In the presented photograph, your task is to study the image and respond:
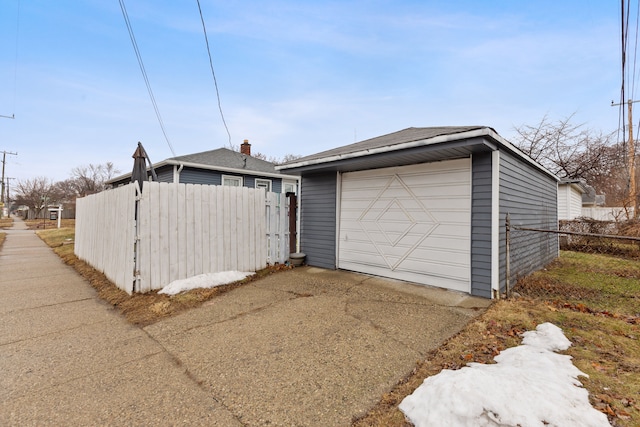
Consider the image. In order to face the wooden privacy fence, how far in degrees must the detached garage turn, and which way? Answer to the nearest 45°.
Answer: approximately 45° to its right

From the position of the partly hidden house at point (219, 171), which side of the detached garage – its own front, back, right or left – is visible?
right

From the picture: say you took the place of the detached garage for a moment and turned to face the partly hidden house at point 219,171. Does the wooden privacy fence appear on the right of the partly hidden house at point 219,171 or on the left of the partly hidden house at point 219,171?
left

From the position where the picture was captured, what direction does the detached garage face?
facing the viewer and to the left of the viewer

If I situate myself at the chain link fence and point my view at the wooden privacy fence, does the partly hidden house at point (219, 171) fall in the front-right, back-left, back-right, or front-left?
front-right

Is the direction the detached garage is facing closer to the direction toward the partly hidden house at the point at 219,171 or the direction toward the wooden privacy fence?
the wooden privacy fence

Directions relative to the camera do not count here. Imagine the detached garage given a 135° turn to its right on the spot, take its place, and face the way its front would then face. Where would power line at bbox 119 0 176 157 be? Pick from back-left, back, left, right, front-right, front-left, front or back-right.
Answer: left
